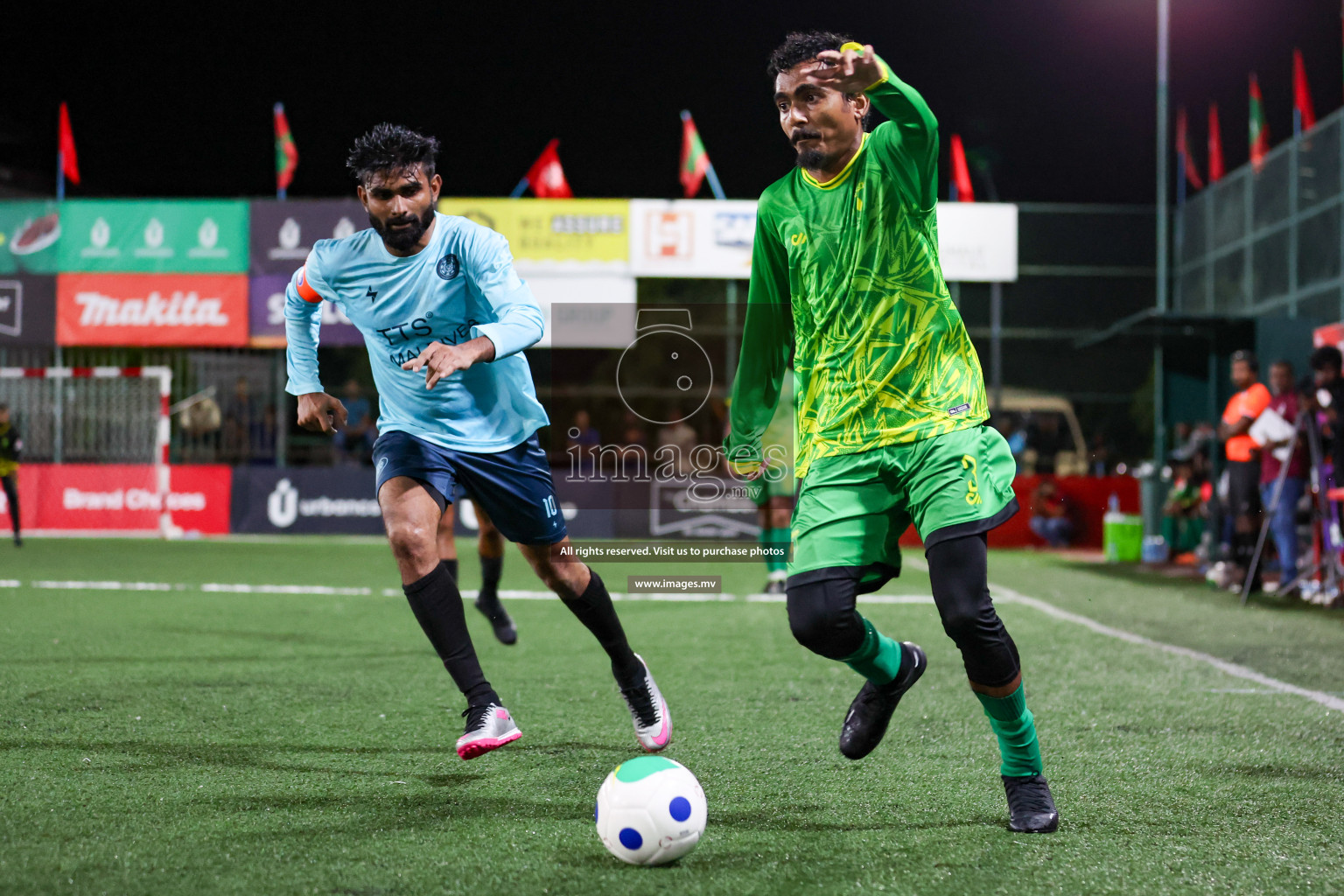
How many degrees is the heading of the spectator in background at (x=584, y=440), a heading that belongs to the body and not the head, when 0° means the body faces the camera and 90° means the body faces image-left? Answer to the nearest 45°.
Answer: approximately 0°

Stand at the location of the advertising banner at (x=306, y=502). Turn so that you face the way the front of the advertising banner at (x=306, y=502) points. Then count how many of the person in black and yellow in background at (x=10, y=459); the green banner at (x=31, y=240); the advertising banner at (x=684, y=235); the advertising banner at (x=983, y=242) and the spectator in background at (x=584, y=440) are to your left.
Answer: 3

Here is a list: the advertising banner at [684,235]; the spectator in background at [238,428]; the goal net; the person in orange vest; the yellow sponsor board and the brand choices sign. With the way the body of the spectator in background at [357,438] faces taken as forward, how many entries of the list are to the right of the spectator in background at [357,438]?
3

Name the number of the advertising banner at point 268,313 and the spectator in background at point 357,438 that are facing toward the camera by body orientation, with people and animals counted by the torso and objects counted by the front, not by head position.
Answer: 2

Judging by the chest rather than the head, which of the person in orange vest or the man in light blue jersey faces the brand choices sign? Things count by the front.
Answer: the person in orange vest

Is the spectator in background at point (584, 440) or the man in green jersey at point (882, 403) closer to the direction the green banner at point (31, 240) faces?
the man in green jersey

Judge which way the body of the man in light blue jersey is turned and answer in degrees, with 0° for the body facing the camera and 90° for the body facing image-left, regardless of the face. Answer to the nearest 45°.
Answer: approximately 0°

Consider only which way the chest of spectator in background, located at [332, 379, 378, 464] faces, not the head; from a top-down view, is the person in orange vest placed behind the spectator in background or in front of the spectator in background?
in front

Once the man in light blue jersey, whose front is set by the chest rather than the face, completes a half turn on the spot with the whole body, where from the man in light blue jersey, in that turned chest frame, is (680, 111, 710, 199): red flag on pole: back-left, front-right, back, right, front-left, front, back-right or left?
front

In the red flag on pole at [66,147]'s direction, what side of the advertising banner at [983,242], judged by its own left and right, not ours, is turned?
right

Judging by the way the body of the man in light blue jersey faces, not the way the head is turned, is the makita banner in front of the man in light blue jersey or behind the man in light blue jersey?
behind

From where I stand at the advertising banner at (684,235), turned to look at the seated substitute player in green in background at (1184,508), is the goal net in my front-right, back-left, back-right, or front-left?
back-right

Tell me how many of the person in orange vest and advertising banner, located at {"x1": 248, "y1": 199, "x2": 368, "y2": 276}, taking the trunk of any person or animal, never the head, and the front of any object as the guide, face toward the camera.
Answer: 1

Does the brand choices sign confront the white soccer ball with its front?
yes
